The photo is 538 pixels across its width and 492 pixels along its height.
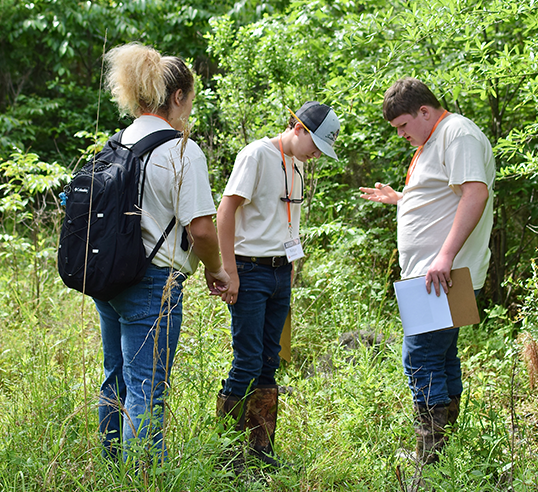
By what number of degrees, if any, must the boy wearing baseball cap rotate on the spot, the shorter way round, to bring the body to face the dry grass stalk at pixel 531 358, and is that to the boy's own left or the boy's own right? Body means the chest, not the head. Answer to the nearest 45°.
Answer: approximately 90° to the boy's own left

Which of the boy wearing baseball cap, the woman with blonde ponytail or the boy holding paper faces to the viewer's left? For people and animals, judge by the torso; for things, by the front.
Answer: the boy holding paper

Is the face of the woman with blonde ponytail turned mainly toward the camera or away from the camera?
away from the camera

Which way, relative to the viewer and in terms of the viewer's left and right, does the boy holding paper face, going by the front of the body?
facing to the left of the viewer

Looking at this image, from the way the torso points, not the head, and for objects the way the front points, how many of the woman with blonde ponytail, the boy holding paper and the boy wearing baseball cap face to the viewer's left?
1

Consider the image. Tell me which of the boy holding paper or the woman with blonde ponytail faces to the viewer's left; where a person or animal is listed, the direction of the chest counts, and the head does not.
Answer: the boy holding paper

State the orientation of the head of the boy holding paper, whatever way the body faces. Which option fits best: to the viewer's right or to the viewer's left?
to the viewer's left

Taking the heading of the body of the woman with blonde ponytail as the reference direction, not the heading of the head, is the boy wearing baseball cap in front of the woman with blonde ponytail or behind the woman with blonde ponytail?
in front

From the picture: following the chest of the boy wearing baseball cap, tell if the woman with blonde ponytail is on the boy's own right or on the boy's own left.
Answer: on the boy's own right

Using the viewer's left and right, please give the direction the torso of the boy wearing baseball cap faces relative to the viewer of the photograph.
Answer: facing the viewer and to the right of the viewer
